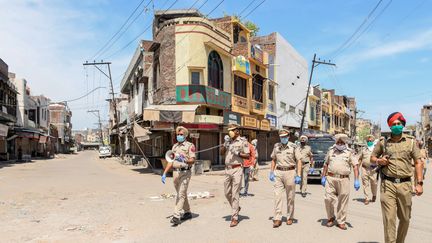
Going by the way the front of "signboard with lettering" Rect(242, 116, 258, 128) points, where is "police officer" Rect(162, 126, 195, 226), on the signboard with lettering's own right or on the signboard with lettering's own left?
on the signboard with lettering's own right

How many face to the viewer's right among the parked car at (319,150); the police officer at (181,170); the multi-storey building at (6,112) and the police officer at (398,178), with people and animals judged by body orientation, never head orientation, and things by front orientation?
1

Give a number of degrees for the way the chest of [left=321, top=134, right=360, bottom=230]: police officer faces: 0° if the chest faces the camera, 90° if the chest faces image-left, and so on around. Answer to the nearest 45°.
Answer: approximately 0°

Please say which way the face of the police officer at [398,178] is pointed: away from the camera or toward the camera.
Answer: toward the camera

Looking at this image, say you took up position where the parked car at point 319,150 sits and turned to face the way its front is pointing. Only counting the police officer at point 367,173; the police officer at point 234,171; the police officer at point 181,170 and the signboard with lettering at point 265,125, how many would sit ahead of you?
3

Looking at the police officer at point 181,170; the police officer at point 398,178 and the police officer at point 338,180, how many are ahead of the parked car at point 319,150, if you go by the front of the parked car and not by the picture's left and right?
3

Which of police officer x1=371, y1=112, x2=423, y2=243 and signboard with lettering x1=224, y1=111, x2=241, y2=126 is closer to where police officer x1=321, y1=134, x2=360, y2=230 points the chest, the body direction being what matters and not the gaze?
the police officer

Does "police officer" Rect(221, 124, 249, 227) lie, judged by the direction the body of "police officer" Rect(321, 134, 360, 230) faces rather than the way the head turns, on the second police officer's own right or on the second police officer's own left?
on the second police officer's own right

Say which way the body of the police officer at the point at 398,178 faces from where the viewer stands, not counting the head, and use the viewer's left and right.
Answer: facing the viewer

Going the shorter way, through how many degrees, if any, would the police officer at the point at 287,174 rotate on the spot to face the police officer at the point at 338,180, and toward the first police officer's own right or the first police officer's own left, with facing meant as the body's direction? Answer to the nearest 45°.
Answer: approximately 90° to the first police officer's own left

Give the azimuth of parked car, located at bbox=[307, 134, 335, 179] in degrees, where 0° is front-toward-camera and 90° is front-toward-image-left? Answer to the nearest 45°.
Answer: approximately 0°

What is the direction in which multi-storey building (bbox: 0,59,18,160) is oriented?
to the viewer's right

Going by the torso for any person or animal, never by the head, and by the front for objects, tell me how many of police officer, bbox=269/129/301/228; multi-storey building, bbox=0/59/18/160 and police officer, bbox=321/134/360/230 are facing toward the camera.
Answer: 2
